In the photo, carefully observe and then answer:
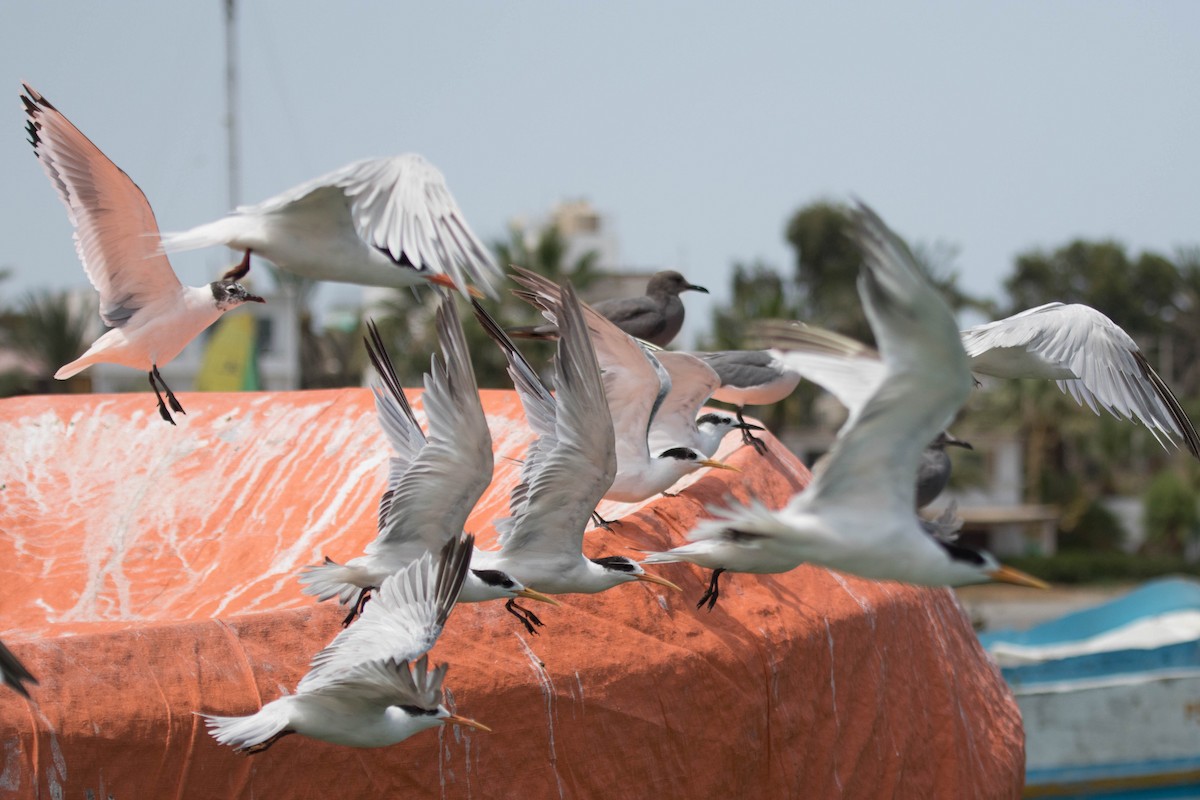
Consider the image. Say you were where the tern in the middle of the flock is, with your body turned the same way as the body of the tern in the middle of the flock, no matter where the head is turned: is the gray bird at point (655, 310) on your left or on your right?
on your left

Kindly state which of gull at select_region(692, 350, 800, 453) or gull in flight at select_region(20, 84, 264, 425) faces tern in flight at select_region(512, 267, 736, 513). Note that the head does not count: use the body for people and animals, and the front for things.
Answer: gull in flight at select_region(20, 84, 264, 425)

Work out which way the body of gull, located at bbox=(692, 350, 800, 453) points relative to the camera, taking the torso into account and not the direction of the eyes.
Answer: to the viewer's right

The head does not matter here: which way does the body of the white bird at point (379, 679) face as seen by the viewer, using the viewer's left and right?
facing to the right of the viewer

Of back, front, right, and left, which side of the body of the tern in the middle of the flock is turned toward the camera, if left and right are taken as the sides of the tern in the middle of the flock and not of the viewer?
right

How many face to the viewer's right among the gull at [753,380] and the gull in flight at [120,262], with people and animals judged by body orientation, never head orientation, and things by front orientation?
2

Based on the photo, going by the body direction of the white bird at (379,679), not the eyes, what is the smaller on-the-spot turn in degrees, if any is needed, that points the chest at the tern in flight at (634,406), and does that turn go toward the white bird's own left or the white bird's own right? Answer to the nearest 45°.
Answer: approximately 45° to the white bird's own left

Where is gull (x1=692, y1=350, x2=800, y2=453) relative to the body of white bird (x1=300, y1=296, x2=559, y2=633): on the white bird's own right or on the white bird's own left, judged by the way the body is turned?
on the white bird's own left

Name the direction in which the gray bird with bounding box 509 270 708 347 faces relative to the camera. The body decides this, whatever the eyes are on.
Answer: to the viewer's right

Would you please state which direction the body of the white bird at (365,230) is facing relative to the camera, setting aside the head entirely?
to the viewer's right

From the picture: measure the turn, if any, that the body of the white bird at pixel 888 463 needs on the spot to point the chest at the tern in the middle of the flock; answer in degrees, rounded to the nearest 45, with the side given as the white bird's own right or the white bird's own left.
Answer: approximately 135° to the white bird's own left

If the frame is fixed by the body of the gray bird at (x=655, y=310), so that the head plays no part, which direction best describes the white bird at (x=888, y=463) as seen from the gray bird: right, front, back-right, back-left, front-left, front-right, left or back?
right
